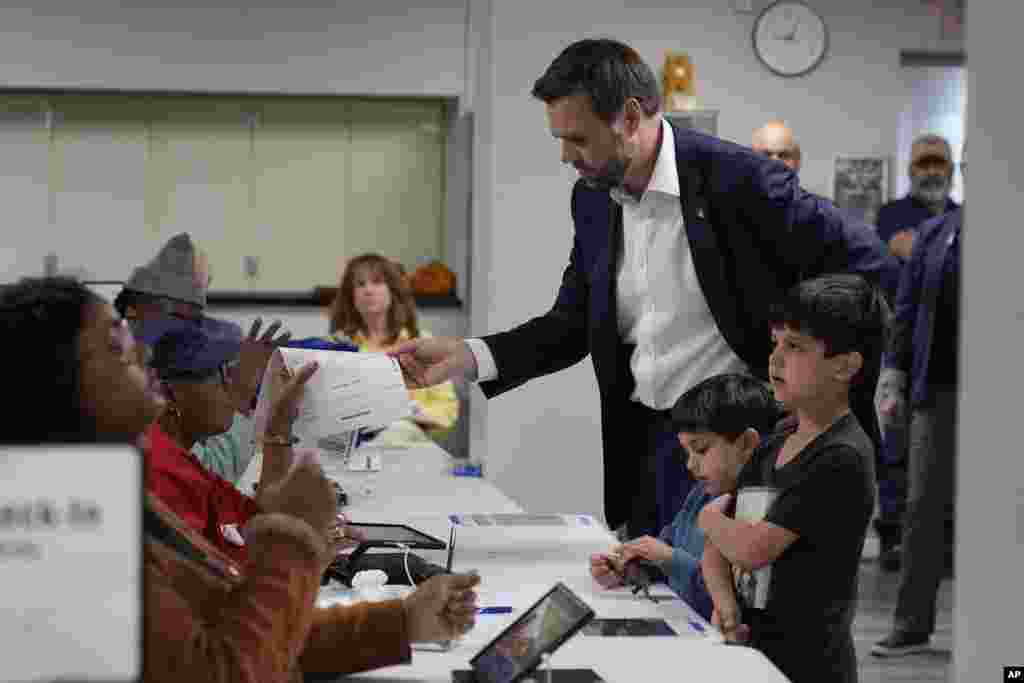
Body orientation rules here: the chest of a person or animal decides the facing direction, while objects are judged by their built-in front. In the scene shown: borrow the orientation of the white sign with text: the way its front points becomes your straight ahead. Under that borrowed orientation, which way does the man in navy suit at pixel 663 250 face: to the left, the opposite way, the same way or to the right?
to the right

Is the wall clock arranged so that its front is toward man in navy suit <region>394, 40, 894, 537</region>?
yes

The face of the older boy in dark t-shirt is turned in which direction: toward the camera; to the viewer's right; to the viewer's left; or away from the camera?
to the viewer's left

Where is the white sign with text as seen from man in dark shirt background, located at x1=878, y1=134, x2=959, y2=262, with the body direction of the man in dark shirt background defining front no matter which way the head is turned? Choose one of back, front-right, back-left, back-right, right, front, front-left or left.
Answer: front

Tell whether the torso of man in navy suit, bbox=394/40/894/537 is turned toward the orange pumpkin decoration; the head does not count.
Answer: no

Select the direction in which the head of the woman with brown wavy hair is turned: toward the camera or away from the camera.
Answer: toward the camera

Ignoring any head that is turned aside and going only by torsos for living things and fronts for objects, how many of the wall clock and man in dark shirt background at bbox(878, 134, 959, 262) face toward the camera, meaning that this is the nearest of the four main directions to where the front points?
2

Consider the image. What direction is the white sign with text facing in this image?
toward the camera

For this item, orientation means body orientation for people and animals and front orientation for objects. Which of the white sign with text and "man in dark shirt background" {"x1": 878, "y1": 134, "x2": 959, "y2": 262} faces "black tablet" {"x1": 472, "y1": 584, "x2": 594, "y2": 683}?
the man in dark shirt background

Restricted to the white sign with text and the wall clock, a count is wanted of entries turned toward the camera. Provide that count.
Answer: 2

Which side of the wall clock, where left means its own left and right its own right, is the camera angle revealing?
front

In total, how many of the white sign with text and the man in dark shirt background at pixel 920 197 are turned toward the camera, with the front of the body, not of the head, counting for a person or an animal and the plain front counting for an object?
2

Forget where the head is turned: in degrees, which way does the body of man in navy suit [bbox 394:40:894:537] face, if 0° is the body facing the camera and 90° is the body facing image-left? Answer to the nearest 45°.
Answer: approximately 45°

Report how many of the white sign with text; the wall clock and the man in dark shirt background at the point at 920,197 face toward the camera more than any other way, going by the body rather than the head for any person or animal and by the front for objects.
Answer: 3

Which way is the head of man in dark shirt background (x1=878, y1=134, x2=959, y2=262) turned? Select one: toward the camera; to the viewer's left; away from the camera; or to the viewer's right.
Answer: toward the camera
